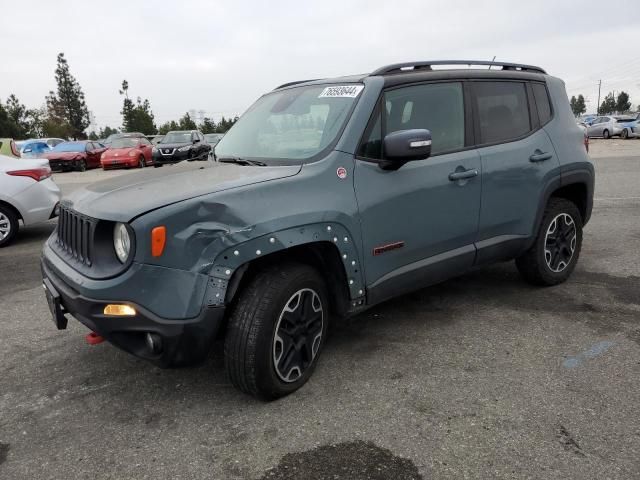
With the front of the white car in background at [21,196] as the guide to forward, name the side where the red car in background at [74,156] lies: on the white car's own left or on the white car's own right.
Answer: on the white car's own right

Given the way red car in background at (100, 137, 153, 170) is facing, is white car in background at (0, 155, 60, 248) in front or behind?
in front

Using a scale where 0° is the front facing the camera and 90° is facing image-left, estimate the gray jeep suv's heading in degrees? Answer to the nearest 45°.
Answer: approximately 45°

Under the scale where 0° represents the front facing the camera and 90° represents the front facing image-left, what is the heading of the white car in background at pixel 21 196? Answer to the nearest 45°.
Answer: approximately 135°

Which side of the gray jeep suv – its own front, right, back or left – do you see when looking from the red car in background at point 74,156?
right

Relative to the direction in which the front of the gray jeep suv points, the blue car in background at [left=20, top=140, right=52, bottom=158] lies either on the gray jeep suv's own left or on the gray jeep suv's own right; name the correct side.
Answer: on the gray jeep suv's own right

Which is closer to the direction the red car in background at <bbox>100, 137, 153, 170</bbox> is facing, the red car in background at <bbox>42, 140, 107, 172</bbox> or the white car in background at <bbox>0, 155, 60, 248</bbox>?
the white car in background

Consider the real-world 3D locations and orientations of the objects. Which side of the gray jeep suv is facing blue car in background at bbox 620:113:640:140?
back

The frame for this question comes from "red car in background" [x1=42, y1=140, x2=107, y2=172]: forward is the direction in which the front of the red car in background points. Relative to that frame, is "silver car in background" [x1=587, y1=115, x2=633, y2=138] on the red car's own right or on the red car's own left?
on the red car's own left

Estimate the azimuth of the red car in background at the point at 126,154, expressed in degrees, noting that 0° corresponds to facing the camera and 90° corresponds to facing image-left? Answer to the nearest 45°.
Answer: approximately 45°

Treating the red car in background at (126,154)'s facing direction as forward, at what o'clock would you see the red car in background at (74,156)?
the red car in background at (74,156) is roughly at 3 o'clock from the red car in background at (126,154).

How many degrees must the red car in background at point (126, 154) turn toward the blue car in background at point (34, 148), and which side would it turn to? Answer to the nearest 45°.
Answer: approximately 90° to its right
